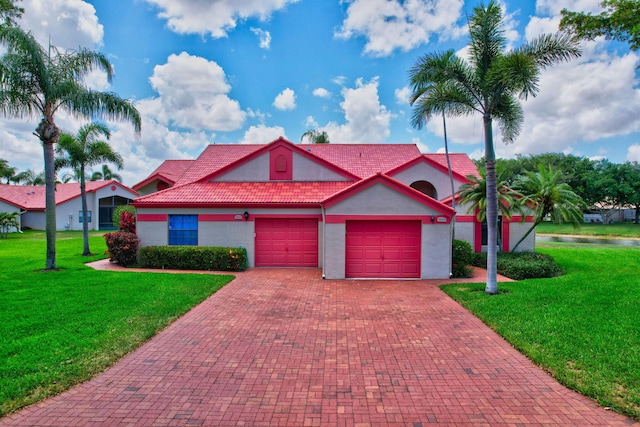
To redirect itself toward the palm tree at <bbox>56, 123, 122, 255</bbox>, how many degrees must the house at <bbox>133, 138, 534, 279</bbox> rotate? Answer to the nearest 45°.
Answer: approximately 90° to its right

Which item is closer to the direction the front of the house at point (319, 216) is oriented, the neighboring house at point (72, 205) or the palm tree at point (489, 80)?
the palm tree

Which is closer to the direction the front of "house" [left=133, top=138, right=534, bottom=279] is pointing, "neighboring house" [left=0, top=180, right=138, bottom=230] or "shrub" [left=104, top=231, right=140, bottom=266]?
the shrub

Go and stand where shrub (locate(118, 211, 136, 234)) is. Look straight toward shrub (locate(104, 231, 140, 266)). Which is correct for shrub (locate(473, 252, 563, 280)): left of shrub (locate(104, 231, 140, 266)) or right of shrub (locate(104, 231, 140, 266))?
left

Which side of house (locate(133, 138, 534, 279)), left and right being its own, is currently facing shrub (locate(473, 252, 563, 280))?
left

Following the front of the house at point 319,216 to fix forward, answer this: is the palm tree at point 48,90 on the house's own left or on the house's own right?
on the house's own right

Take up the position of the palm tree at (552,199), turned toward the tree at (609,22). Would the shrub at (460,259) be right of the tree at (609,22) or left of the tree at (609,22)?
right

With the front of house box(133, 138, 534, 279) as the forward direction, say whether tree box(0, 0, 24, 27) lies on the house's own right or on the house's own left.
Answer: on the house's own right

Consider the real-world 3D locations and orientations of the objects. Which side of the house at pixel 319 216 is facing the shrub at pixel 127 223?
right

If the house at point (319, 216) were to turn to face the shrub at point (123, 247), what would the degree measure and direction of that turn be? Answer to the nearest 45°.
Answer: approximately 90° to its right

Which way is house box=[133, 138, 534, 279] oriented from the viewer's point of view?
toward the camera
